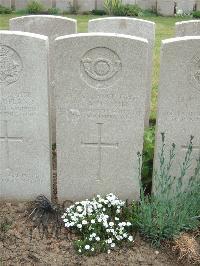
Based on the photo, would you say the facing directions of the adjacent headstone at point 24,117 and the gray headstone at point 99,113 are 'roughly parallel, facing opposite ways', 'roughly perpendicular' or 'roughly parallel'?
roughly parallel

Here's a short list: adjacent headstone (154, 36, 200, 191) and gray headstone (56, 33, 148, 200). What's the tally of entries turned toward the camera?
2

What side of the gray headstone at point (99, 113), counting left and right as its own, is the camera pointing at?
front

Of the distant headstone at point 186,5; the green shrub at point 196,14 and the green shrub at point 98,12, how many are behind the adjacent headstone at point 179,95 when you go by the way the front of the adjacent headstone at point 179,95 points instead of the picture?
3

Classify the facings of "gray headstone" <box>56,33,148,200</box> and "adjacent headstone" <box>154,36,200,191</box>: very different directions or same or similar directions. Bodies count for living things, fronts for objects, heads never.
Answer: same or similar directions

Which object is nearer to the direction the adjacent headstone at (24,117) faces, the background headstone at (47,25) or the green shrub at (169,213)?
the green shrub

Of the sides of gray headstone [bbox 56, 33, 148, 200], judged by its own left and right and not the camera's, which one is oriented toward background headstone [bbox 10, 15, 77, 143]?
back

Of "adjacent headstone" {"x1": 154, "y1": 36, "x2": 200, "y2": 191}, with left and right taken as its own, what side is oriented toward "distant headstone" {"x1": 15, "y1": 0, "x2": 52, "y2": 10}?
back

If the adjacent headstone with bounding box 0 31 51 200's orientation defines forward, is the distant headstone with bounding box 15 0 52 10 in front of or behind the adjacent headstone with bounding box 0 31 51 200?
behind

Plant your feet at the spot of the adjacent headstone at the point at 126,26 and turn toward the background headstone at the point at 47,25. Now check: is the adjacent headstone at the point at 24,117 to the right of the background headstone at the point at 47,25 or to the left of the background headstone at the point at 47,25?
left

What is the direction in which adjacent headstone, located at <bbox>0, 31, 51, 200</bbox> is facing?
toward the camera

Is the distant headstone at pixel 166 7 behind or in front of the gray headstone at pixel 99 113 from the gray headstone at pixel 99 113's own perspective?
behind

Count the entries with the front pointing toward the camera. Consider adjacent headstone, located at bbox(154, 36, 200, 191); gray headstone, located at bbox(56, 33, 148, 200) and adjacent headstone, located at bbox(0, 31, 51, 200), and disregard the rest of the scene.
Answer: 3

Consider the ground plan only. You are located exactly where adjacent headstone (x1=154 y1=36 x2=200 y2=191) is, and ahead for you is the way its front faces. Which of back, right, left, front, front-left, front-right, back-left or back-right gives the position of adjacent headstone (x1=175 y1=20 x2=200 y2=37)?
back

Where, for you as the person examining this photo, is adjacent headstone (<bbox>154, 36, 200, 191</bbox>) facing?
facing the viewer

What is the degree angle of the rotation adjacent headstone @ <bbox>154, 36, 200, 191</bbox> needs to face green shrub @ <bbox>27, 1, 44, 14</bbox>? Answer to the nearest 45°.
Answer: approximately 135° to its right
